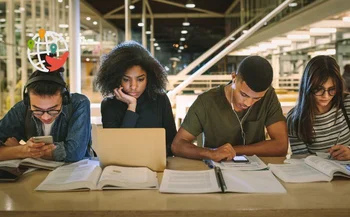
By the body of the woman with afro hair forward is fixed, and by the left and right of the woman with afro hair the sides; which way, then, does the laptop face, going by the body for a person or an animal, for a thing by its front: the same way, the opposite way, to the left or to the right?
the opposite way

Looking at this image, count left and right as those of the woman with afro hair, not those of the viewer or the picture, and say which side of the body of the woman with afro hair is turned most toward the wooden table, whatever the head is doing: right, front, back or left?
front

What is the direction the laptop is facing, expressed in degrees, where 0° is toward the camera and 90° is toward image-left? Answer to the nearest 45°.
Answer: approximately 180°

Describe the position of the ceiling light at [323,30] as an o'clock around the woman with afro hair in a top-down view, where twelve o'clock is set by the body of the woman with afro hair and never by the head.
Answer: The ceiling light is roughly at 7 o'clock from the woman with afro hair.

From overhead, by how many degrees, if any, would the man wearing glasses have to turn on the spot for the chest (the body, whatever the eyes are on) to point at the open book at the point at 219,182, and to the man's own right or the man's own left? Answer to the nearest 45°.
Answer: approximately 45° to the man's own left

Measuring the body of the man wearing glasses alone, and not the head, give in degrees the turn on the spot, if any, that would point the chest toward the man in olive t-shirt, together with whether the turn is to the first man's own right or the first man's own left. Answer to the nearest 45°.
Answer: approximately 90° to the first man's own left

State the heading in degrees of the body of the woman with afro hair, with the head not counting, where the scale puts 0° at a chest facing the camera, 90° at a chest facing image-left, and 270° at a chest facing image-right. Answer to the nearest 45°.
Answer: approximately 0°
